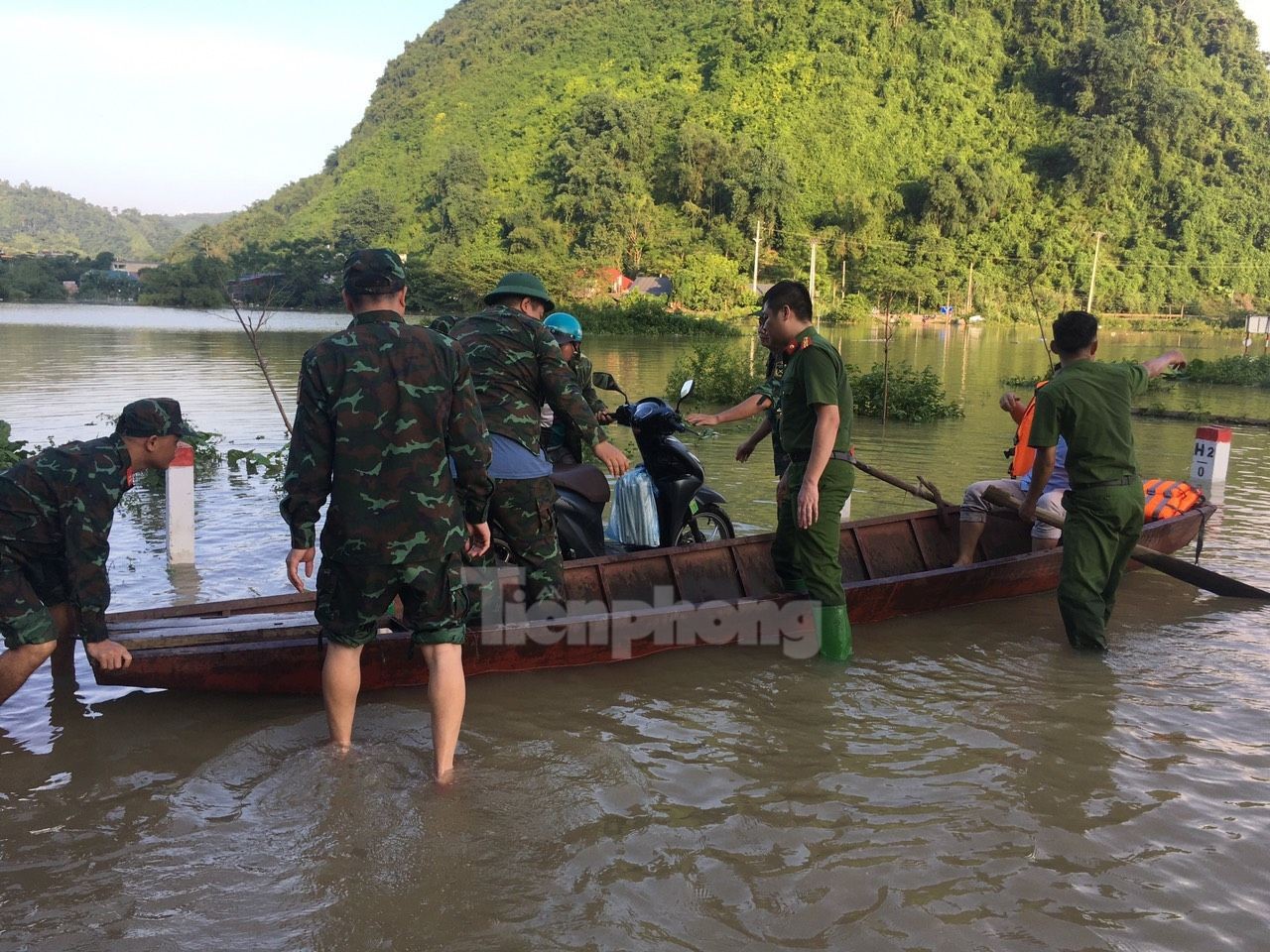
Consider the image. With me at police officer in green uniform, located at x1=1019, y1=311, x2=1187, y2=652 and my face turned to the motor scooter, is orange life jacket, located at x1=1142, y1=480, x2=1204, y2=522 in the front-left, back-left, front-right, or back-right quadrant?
back-right

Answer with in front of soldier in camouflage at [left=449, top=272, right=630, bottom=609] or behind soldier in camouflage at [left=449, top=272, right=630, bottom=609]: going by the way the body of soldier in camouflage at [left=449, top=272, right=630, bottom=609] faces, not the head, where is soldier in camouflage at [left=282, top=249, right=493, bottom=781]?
behind

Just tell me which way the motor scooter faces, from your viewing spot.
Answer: facing to the right of the viewer

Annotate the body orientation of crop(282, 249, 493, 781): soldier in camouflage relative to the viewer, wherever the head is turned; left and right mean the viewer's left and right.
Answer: facing away from the viewer

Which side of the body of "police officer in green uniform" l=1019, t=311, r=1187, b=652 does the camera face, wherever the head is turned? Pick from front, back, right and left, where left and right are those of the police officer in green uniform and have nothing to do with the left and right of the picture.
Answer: back

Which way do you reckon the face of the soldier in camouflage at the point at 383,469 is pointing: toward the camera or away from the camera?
away from the camera

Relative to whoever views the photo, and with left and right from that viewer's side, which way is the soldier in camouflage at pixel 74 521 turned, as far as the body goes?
facing to the right of the viewer

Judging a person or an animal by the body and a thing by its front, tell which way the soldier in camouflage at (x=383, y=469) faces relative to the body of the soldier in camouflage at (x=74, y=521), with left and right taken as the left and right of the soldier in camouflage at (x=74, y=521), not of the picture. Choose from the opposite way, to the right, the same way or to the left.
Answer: to the left

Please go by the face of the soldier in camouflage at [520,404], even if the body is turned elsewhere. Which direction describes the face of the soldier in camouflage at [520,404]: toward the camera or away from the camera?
away from the camera

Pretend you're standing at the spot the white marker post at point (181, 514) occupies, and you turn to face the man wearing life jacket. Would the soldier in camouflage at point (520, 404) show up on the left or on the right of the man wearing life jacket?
right

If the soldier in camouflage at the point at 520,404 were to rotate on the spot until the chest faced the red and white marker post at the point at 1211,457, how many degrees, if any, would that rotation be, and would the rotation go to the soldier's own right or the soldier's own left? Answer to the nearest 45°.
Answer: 0° — they already face it

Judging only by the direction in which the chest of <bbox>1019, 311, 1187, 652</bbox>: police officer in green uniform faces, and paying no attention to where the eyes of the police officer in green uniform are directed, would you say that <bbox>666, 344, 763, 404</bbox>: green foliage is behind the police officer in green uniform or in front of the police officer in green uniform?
in front
